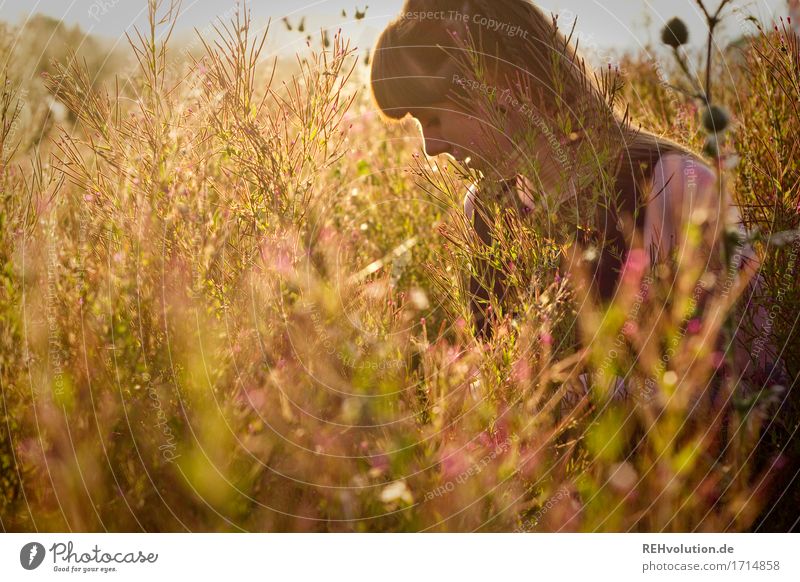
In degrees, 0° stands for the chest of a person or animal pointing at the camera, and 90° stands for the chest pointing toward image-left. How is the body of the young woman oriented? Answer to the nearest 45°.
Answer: approximately 90°
